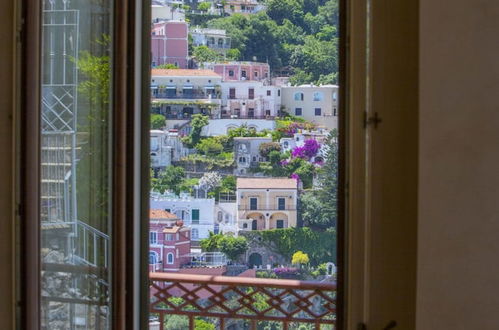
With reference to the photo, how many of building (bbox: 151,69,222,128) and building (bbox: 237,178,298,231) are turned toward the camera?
2

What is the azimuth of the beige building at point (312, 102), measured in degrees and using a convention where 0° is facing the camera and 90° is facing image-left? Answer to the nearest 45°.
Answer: approximately 0°
